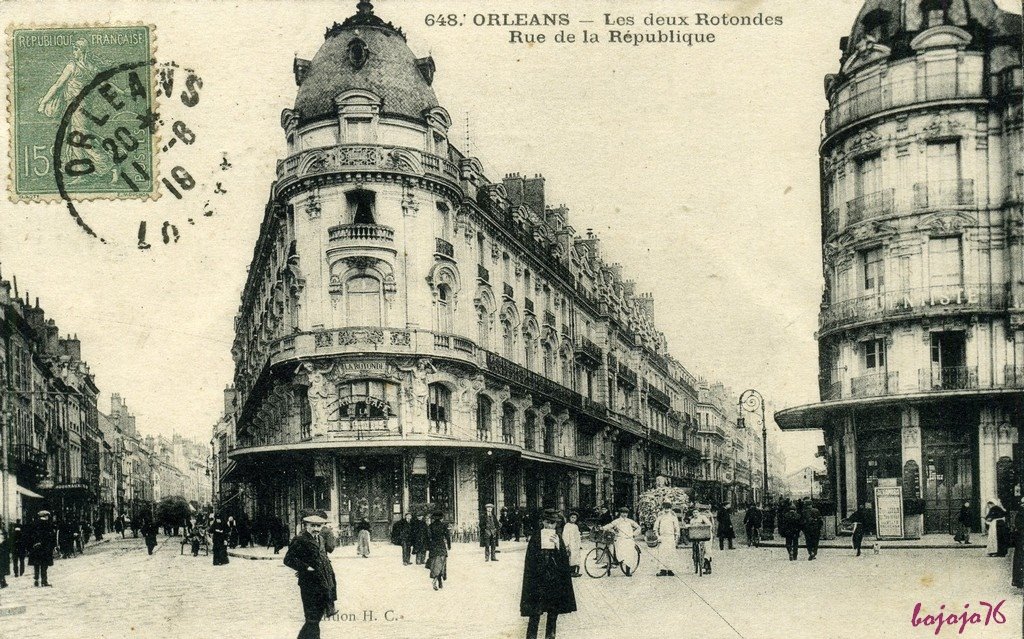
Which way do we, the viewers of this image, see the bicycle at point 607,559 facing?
facing the viewer and to the left of the viewer

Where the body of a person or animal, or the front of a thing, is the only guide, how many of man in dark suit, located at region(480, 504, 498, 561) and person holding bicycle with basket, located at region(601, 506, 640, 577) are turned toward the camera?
2

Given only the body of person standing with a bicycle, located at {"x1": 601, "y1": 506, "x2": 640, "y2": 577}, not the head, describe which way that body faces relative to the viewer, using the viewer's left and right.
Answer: facing the viewer

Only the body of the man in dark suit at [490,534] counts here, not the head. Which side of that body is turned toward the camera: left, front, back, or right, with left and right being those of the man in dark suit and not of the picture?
front

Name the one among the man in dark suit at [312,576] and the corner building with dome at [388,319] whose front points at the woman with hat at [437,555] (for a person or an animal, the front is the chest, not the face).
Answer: the corner building with dome

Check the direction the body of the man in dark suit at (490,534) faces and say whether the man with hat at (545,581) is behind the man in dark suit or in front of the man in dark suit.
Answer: in front
